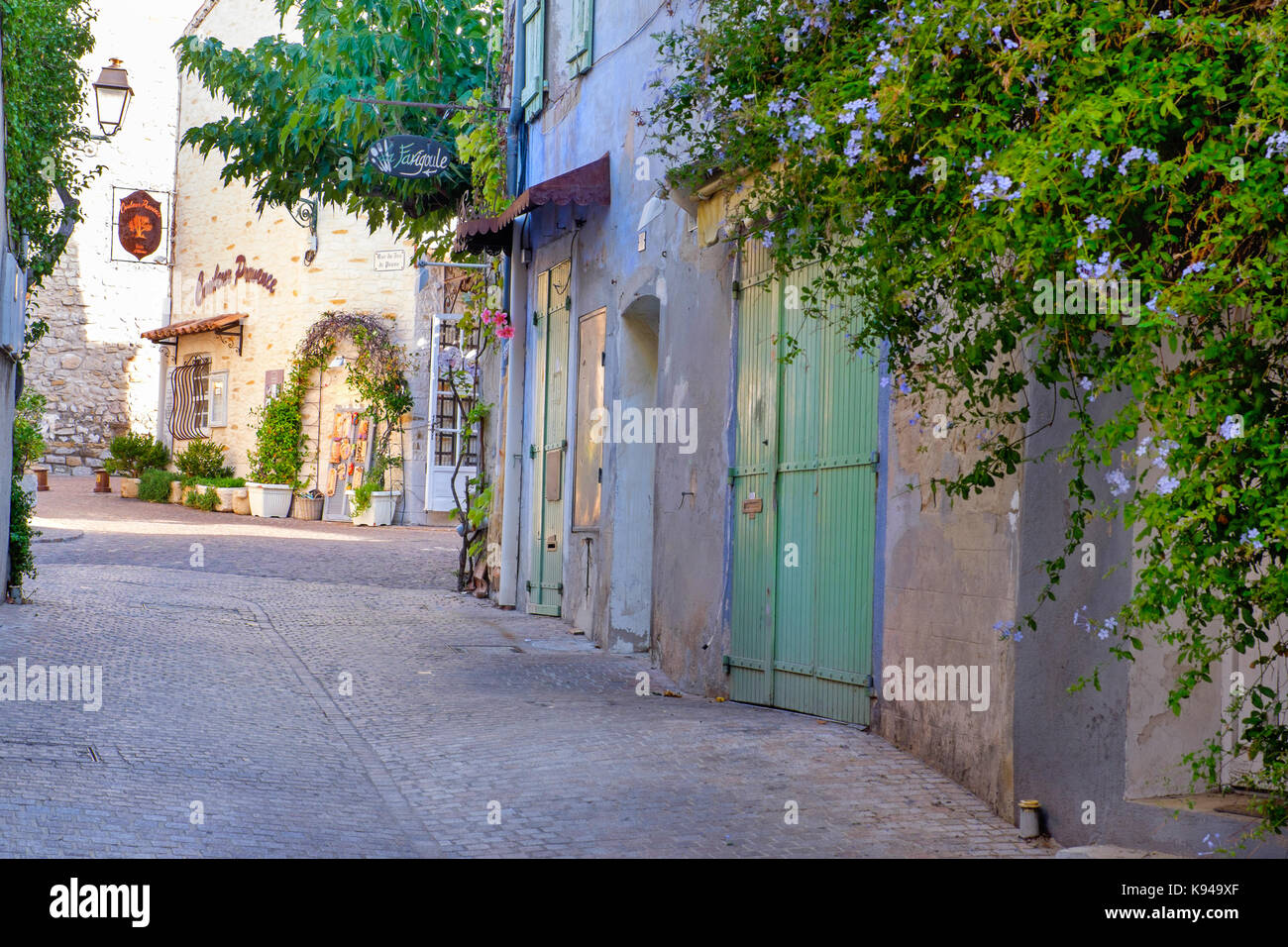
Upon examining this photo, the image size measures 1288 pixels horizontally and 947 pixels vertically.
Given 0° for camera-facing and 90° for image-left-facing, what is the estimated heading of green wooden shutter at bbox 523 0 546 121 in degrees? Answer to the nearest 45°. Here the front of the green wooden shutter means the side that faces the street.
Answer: approximately 45°

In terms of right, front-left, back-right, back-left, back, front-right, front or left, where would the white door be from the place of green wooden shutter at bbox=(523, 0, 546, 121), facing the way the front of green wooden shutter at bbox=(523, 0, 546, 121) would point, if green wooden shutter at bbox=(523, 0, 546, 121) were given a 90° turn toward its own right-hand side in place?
front-right

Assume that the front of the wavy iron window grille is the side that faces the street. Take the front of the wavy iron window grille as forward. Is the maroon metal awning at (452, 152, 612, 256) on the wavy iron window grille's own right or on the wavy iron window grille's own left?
on the wavy iron window grille's own left

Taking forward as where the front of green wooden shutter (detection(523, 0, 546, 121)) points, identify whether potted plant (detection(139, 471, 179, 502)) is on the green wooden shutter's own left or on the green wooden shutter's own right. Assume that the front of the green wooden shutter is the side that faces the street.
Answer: on the green wooden shutter's own right

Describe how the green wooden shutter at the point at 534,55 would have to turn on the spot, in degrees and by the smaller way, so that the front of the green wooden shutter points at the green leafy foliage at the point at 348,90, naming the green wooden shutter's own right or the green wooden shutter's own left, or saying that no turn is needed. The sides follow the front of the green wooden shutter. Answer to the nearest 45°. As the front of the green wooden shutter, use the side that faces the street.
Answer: approximately 90° to the green wooden shutter's own right
